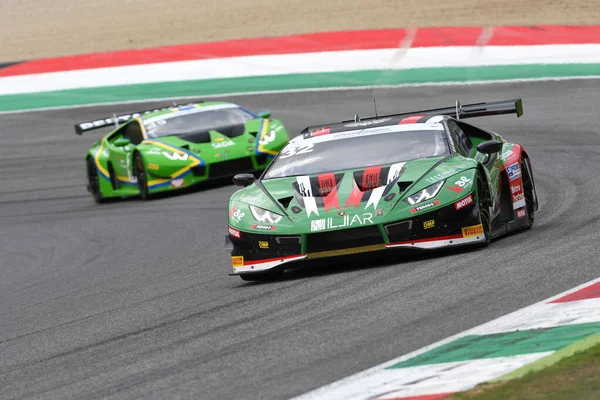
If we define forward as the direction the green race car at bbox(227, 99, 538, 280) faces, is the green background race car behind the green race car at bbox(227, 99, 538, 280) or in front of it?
behind

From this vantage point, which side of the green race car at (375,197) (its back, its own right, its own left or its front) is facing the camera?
front
